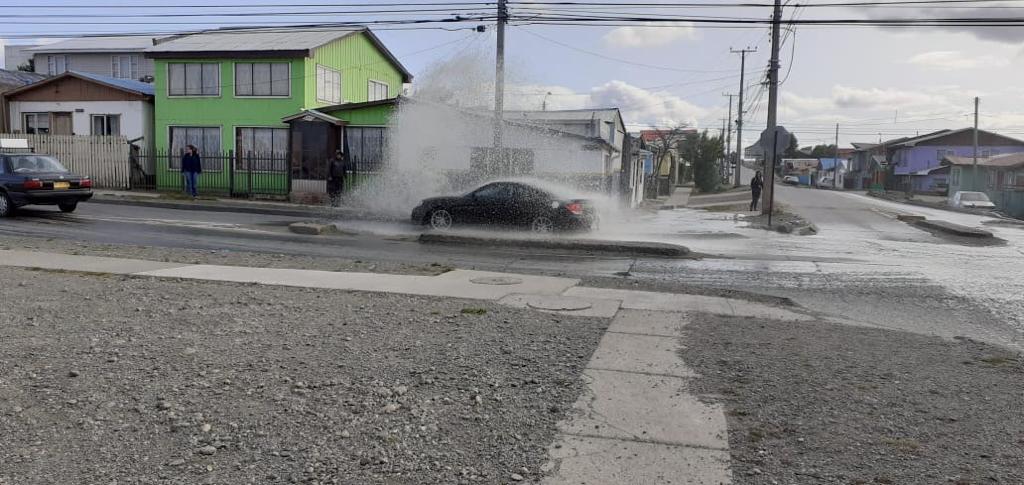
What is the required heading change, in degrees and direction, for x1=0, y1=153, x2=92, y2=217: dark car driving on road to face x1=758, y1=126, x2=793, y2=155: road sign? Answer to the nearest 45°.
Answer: approximately 135° to its right

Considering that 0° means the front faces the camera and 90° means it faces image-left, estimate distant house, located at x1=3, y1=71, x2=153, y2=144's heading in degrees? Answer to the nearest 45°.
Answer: approximately 0°

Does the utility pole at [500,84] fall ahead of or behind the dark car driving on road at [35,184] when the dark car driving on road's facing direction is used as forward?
behind

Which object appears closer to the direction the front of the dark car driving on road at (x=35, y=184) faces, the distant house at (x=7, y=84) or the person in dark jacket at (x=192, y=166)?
the distant house

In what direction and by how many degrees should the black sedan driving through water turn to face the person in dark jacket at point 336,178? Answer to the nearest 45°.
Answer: approximately 45° to its right

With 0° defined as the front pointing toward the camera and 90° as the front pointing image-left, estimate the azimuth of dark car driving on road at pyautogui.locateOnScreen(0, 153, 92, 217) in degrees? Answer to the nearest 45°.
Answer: approximately 135°

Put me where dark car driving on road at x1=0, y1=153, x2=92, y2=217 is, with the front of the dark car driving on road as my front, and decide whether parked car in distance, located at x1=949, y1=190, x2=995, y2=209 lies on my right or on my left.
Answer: on my right

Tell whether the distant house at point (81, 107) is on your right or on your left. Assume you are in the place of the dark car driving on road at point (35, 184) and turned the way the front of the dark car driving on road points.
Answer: on your right

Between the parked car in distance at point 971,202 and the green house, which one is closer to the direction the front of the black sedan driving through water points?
the green house

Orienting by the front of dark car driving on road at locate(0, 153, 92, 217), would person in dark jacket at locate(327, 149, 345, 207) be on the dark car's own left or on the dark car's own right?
on the dark car's own right

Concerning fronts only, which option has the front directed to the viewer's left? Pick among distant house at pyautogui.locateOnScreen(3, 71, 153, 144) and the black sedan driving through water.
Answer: the black sedan driving through water

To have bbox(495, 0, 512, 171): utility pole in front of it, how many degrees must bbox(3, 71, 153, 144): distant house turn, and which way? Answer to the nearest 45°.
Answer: approximately 45° to its left

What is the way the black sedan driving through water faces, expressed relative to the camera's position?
facing to the left of the viewer
